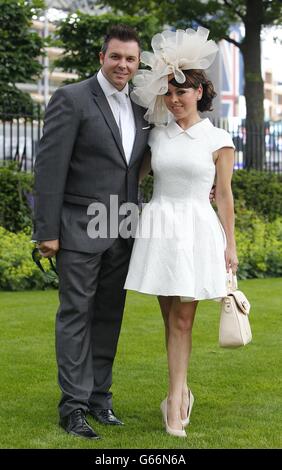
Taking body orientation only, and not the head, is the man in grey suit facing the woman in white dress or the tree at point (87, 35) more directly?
the woman in white dress

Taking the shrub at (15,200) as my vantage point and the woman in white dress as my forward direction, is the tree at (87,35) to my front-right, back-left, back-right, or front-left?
back-left

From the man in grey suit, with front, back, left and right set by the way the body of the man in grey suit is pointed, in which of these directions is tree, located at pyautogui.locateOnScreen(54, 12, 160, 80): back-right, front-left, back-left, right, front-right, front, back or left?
back-left

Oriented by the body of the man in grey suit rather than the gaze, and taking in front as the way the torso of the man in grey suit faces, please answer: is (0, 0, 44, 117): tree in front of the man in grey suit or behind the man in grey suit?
behind

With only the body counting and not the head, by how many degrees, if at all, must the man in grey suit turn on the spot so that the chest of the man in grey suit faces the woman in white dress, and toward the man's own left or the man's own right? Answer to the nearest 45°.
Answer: approximately 45° to the man's own left

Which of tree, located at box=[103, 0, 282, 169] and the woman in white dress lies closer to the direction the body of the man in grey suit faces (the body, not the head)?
the woman in white dress

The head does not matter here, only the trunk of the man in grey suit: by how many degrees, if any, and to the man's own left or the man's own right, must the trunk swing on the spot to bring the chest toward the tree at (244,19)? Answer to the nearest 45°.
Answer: approximately 135° to the man's own left

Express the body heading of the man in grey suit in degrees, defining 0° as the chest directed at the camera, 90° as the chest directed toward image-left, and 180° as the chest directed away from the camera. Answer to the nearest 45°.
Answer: approximately 315°

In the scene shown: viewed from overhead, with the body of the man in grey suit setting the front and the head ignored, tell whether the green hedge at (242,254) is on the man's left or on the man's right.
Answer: on the man's left
